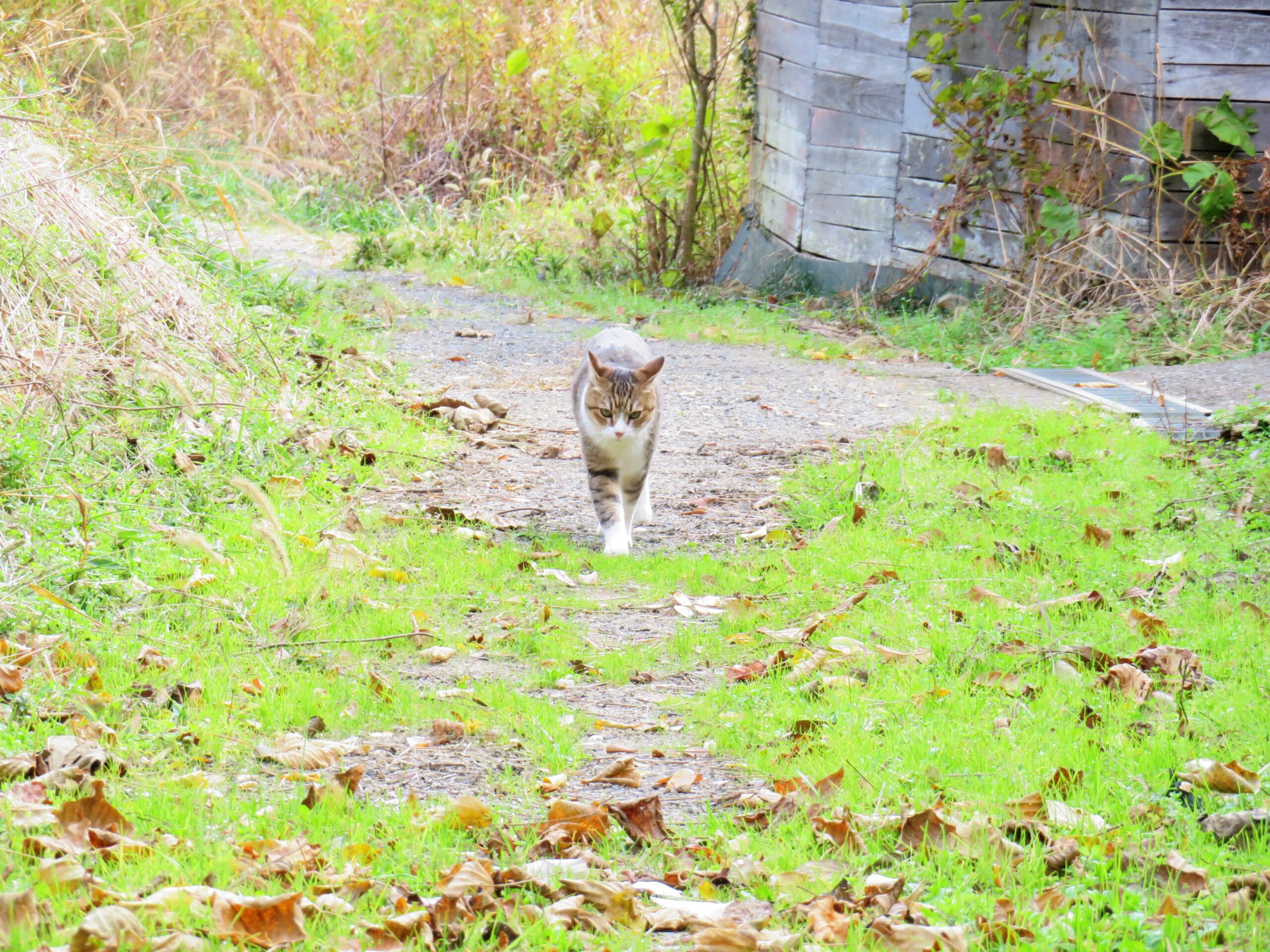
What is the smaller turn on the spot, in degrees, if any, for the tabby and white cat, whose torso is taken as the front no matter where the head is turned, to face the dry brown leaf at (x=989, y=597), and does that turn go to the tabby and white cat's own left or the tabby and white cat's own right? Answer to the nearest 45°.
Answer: approximately 45° to the tabby and white cat's own left

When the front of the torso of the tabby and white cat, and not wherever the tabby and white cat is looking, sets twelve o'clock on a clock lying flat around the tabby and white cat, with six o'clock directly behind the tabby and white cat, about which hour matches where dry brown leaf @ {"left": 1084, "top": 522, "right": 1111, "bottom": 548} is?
The dry brown leaf is roughly at 10 o'clock from the tabby and white cat.

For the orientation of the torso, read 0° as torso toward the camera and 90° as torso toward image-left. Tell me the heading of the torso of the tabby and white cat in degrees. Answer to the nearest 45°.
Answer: approximately 0°

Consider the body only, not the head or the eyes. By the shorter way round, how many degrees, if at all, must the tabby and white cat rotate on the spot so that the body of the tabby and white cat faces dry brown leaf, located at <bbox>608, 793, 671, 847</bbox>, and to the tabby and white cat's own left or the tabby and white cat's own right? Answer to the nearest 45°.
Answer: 0° — it already faces it

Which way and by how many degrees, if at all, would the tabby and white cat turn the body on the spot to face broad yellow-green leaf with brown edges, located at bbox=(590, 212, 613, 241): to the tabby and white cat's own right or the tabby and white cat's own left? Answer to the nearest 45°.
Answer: approximately 180°

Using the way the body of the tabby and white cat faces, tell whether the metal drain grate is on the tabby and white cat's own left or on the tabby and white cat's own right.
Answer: on the tabby and white cat's own left

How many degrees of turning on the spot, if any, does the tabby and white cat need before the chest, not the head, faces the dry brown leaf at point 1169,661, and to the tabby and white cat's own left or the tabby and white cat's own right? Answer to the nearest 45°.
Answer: approximately 45° to the tabby and white cat's own left

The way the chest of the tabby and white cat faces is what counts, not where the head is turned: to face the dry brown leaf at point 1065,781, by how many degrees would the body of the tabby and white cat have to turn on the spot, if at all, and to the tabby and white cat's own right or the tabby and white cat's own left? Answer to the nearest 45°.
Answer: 0° — it already faces it
